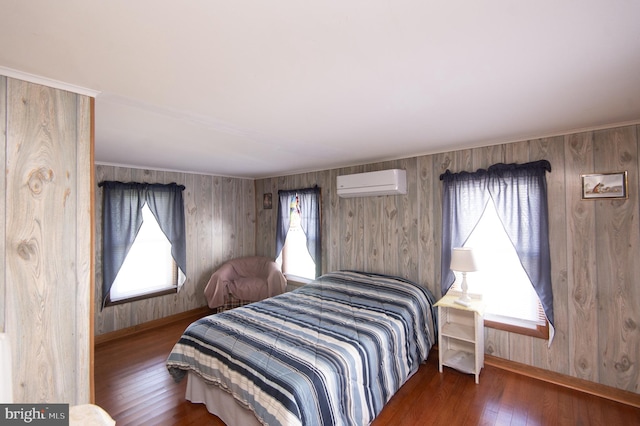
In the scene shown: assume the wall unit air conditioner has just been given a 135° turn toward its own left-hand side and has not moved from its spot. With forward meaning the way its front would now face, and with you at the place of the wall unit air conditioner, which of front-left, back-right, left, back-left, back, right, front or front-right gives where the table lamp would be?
front-right

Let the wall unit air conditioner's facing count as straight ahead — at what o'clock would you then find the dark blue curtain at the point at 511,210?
The dark blue curtain is roughly at 8 o'clock from the wall unit air conditioner.

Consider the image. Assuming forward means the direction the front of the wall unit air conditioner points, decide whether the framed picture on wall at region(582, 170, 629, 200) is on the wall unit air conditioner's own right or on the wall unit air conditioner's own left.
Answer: on the wall unit air conditioner's own left

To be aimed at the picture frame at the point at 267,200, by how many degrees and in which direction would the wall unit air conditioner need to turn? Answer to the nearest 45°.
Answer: approximately 90° to its right

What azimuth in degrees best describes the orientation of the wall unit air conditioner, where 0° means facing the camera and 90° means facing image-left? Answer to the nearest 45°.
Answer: approximately 45°

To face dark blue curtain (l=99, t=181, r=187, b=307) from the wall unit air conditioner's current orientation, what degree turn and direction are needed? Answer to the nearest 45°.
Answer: approximately 45° to its right
